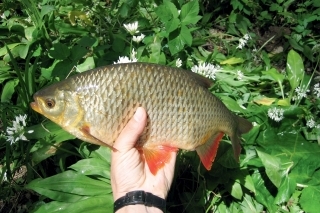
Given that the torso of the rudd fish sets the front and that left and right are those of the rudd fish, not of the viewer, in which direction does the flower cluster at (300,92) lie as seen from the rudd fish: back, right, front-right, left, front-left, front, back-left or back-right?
back-right

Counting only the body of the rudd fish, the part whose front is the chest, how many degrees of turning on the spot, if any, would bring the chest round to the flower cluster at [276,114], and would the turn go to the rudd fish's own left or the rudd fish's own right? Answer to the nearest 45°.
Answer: approximately 135° to the rudd fish's own right

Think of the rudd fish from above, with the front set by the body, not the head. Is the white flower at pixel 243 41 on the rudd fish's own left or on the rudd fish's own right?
on the rudd fish's own right

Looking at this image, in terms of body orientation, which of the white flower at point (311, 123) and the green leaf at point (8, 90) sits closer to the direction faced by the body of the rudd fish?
the green leaf

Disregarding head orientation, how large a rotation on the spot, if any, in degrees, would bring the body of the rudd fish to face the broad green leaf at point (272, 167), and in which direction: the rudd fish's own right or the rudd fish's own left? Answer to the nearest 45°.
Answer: approximately 135° to the rudd fish's own right

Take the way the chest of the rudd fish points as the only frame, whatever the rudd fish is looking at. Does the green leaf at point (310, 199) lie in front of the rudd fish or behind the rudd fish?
behind

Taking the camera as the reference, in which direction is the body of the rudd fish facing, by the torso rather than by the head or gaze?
to the viewer's left

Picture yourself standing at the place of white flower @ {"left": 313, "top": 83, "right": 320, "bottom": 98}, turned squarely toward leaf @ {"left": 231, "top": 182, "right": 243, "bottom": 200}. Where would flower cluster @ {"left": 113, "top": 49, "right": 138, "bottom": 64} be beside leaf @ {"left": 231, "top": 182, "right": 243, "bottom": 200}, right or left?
right

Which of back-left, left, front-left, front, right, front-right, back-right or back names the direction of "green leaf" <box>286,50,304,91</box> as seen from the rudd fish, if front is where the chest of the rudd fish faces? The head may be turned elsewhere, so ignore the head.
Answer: back-right

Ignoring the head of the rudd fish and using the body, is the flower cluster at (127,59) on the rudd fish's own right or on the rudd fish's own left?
on the rudd fish's own right

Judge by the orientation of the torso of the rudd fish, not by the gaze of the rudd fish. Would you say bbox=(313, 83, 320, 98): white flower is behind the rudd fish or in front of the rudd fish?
behind
